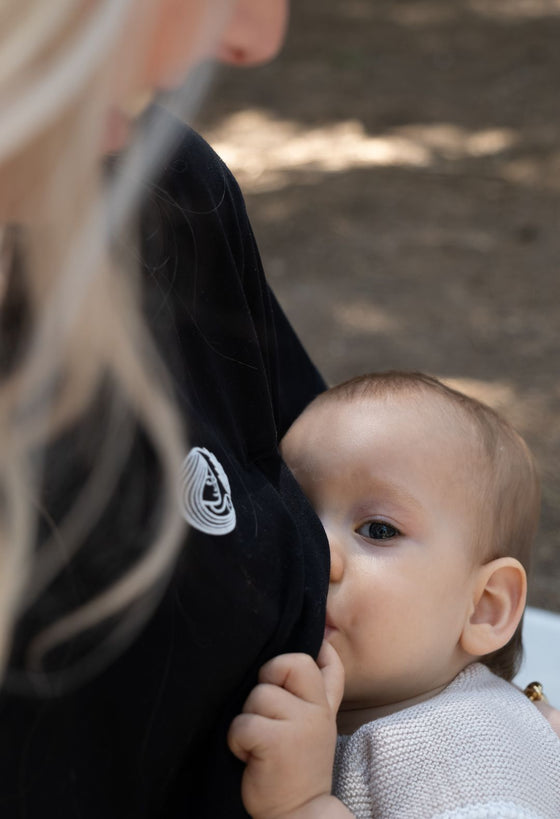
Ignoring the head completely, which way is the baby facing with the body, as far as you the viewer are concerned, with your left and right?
facing the viewer and to the left of the viewer

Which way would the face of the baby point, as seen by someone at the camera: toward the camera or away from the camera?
toward the camera
